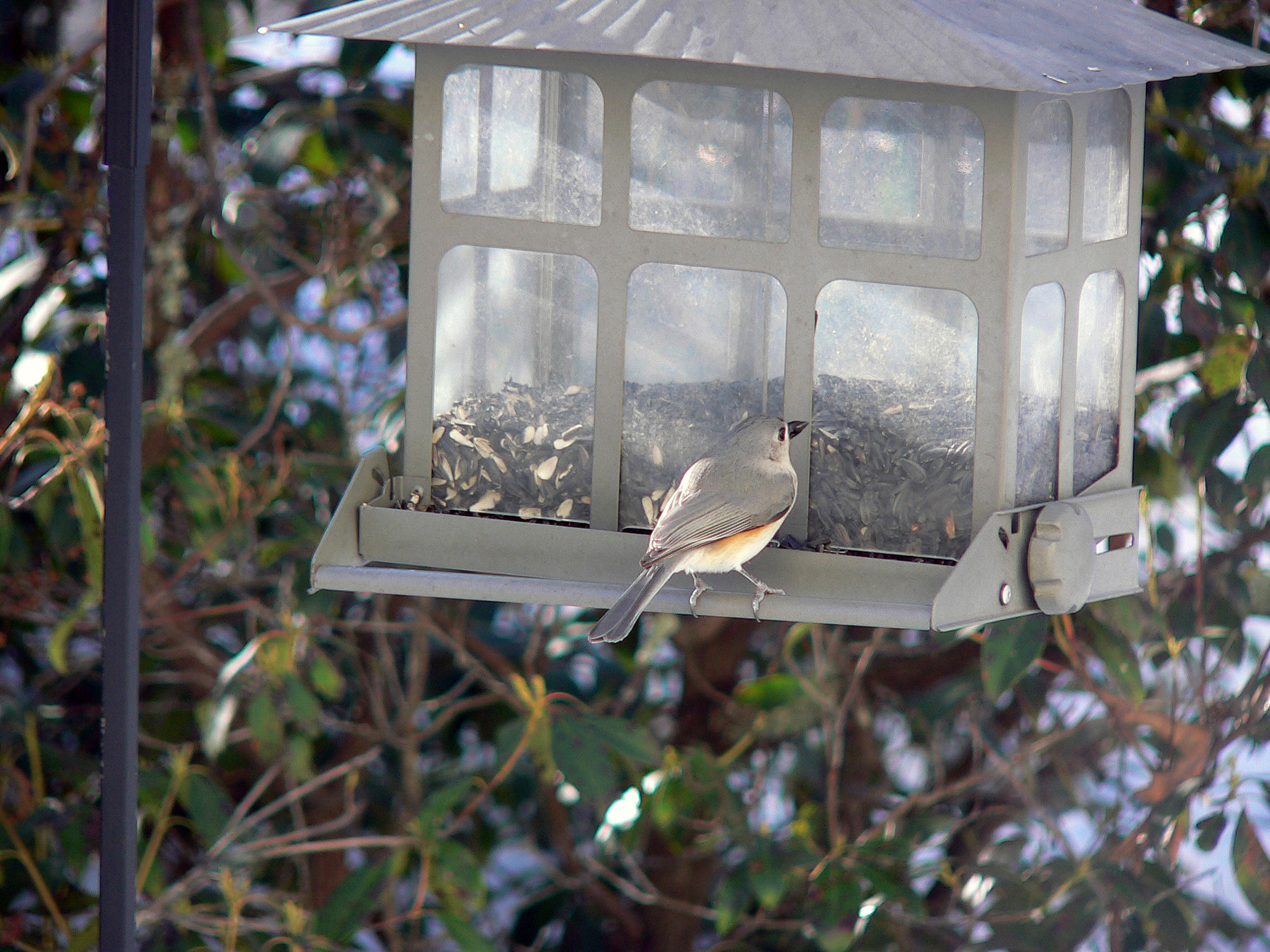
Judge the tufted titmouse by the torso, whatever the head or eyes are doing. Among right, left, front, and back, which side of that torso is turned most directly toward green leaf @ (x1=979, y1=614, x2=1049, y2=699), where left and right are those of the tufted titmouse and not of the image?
front

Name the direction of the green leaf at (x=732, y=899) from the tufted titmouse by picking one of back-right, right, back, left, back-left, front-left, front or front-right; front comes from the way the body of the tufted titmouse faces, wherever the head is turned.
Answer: front-left

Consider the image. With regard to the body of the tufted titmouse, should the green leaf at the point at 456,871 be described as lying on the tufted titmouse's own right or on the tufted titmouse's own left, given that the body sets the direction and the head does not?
on the tufted titmouse's own left

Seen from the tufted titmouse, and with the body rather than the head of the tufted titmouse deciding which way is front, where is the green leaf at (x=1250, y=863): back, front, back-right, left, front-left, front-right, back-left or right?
front

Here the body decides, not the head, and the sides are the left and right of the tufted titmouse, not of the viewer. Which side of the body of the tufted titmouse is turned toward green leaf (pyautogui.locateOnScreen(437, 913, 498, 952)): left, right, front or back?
left

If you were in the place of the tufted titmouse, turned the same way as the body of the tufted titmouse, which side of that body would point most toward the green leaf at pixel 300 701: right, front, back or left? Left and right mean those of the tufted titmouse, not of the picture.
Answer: left

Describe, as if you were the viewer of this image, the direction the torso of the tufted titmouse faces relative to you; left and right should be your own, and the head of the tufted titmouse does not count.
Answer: facing away from the viewer and to the right of the viewer

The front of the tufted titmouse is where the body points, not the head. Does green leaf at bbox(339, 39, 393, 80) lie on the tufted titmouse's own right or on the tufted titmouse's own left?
on the tufted titmouse's own left

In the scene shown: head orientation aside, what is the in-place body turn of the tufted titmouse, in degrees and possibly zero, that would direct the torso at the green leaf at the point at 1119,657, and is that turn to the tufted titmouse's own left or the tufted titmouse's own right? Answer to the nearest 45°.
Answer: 0° — it already faces it

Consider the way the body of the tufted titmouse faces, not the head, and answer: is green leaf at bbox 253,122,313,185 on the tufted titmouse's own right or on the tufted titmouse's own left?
on the tufted titmouse's own left

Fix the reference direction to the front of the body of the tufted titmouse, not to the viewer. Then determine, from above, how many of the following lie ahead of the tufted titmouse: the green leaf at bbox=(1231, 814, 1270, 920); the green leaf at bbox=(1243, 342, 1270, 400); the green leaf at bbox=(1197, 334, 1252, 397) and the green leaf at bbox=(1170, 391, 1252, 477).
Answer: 4

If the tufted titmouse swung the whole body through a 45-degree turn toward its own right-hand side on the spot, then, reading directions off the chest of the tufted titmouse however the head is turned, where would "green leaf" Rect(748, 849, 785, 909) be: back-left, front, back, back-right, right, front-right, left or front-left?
left
